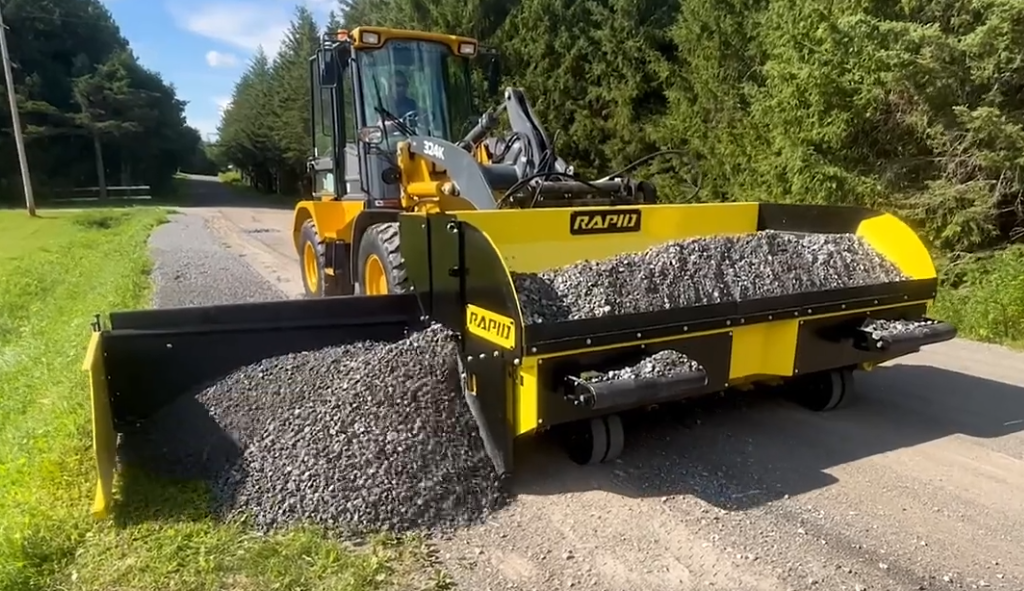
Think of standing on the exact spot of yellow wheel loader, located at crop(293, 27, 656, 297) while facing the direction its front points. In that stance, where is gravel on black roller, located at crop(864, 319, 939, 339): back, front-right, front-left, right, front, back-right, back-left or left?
front

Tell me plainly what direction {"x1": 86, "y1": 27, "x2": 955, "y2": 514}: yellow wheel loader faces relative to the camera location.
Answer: facing the viewer and to the right of the viewer

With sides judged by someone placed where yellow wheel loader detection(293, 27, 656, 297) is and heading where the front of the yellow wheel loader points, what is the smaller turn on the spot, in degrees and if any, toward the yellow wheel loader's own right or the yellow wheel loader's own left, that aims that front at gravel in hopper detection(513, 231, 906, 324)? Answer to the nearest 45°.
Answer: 0° — it already faces it
